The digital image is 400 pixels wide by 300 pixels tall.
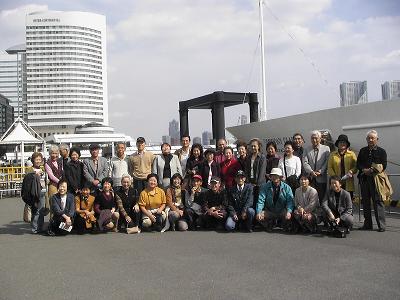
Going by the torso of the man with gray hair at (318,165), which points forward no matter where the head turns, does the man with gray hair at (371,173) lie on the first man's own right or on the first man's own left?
on the first man's own left

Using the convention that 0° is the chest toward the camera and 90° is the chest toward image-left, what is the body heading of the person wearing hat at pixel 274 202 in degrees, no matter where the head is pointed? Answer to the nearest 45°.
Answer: approximately 0°

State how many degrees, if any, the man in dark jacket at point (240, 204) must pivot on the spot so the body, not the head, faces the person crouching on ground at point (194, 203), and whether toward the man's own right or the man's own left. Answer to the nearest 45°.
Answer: approximately 90° to the man's own right

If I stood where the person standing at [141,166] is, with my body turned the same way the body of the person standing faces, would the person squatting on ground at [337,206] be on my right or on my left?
on my left

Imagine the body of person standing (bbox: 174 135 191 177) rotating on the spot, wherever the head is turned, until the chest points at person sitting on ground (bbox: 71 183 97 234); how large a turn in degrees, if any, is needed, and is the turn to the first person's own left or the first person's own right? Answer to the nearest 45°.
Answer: approximately 45° to the first person's own right

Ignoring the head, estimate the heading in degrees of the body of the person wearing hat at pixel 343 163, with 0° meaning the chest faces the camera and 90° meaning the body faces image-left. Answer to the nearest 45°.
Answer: approximately 0°

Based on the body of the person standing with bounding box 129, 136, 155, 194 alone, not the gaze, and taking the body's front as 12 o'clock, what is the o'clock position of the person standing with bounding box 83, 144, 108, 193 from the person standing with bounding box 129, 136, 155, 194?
the person standing with bounding box 83, 144, 108, 193 is roughly at 3 o'clock from the person standing with bounding box 129, 136, 155, 194.
